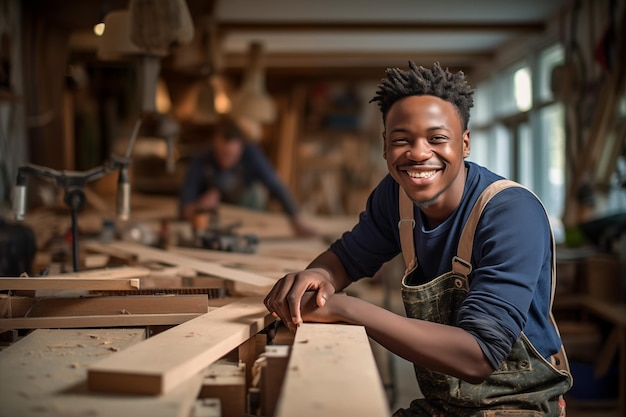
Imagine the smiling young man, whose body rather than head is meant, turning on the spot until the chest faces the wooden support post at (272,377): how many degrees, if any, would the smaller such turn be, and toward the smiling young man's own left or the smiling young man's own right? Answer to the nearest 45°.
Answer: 0° — they already face it

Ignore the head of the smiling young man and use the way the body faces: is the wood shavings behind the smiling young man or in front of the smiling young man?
in front

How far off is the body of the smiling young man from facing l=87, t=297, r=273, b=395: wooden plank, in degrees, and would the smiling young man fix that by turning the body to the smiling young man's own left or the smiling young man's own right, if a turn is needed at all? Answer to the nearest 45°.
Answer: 0° — they already face it

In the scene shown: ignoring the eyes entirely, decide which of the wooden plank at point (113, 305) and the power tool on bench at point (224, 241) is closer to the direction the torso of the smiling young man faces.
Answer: the wooden plank

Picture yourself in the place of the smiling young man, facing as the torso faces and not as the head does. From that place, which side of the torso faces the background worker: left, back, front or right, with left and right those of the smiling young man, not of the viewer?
right

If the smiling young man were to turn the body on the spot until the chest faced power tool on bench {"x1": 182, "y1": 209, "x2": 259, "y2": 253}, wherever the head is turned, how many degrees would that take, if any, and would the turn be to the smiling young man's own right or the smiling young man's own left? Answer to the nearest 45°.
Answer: approximately 90° to the smiling young man's own right

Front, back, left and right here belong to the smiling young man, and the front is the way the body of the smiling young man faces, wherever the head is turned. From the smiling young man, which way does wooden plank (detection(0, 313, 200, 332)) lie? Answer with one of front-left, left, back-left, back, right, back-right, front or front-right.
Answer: front-right

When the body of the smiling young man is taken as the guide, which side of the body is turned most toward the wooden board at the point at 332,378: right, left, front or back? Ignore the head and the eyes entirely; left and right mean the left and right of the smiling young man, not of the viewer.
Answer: front

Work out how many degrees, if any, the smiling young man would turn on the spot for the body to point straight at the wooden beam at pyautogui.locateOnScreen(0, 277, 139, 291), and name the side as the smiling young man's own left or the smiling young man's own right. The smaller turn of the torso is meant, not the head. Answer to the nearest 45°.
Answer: approximately 45° to the smiling young man's own right

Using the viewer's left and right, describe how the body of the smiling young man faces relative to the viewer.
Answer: facing the viewer and to the left of the viewer

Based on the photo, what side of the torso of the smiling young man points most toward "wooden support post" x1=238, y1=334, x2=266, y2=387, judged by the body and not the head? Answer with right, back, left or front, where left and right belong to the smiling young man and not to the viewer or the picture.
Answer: front

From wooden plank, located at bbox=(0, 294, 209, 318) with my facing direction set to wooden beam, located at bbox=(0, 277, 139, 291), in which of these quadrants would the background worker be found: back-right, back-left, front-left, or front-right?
front-right

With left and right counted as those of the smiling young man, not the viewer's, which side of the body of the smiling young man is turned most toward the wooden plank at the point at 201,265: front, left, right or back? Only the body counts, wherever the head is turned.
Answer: right

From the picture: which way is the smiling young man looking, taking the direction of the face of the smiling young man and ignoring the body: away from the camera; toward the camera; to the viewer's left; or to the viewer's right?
toward the camera

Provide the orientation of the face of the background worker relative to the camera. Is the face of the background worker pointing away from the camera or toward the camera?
toward the camera

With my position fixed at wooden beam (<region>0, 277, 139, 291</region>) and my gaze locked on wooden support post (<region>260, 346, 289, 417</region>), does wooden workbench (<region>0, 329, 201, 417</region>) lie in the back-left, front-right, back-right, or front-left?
front-right
